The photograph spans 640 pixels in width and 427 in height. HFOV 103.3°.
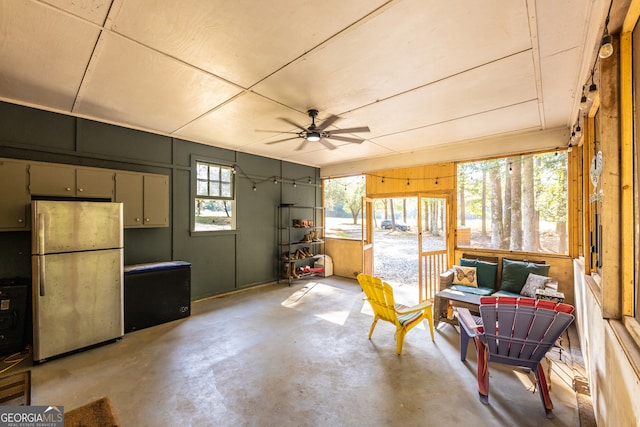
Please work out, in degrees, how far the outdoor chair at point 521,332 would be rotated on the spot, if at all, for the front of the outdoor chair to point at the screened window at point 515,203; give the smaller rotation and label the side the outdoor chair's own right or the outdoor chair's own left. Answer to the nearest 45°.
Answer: approximately 45° to the outdoor chair's own right

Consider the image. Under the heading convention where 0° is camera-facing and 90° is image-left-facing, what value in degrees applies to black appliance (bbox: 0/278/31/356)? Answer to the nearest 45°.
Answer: approximately 315°

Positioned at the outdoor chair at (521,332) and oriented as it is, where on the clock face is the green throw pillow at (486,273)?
The green throw pillow is roughly at 1 o'clock from the outdoor chair.

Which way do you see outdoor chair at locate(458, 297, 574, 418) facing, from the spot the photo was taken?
facing away from the viewer and to the left of the viewer
